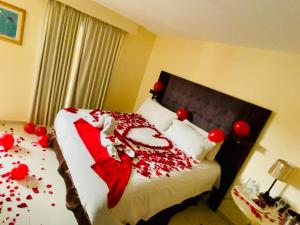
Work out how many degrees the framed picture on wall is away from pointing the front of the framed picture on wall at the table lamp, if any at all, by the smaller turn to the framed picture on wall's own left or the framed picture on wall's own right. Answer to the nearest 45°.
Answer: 0° — it already faces it

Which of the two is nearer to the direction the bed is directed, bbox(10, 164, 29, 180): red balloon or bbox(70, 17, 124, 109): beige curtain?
the red balloon

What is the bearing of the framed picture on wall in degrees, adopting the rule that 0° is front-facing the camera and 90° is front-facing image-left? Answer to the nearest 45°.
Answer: approximately 315°

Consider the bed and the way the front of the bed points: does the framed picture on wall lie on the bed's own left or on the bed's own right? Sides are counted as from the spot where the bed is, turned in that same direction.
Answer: on the bed's own right

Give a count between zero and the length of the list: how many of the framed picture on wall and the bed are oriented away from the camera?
0

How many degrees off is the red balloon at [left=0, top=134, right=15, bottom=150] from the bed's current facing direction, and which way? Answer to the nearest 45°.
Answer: approximately 45° to its right
